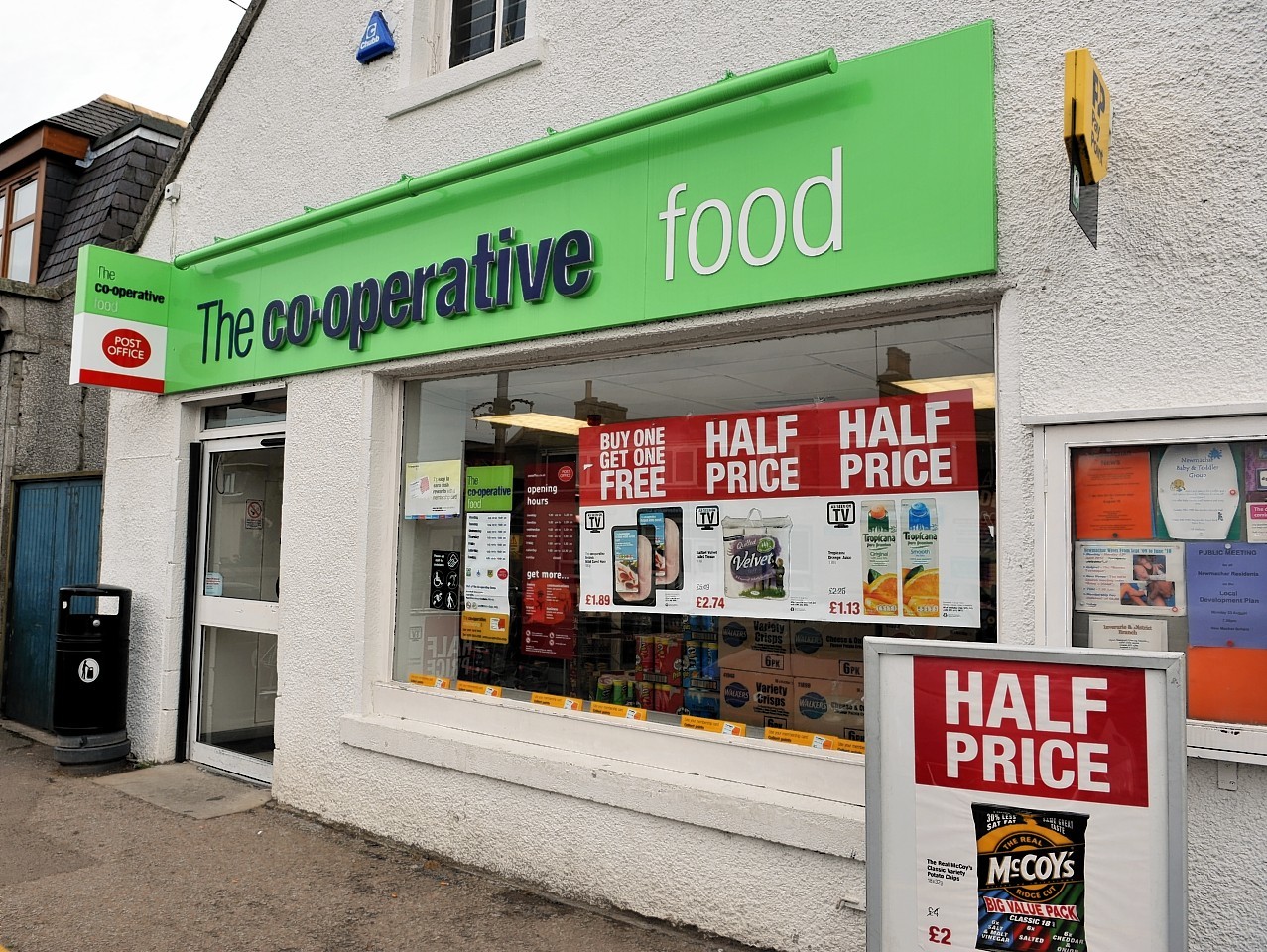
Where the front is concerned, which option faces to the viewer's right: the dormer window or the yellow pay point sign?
the yellow pay point sign

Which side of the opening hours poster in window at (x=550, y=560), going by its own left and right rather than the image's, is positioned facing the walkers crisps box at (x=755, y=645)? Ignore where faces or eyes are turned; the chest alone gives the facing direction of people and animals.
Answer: left

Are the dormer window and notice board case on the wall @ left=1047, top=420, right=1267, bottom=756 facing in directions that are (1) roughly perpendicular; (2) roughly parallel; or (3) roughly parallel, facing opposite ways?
roughly parallel

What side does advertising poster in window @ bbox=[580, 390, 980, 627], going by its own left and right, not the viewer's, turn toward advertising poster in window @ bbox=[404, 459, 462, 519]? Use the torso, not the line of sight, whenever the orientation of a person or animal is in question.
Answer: right

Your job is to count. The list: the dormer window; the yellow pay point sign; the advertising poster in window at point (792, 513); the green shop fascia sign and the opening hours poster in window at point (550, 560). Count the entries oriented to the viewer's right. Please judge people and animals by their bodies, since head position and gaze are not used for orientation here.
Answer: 1

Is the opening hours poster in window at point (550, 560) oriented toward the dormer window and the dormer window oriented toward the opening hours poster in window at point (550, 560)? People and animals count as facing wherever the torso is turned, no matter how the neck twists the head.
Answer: no

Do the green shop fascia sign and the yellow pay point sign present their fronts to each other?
no

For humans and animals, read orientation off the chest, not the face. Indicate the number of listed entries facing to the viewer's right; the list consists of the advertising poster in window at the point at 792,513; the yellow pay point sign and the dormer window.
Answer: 1

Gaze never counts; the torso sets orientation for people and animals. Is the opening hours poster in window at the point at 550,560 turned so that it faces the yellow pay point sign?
no

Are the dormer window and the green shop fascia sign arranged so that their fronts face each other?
no

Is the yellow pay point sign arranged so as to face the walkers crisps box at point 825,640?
no

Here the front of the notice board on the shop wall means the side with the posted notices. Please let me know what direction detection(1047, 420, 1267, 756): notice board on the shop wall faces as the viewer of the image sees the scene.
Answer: facing the viewer

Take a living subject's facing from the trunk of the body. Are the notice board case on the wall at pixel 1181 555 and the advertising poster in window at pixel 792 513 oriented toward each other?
no

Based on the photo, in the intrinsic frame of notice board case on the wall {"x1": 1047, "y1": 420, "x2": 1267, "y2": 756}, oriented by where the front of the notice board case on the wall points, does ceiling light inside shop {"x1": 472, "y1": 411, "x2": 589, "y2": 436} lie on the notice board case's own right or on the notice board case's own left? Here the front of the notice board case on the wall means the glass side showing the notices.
on the notice board case's own right

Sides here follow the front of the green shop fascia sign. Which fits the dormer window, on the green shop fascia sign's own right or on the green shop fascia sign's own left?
on the green shop fascia sign's own right

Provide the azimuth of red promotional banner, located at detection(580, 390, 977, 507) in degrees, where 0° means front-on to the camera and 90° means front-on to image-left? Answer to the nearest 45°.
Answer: approximately 45°

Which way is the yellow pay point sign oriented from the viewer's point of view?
to the viewer's right

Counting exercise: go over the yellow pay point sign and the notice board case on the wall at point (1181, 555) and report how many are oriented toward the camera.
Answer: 1

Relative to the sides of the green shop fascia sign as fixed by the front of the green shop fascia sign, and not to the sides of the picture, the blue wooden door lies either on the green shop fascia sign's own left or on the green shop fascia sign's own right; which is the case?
on the green shop fascia sign's own right

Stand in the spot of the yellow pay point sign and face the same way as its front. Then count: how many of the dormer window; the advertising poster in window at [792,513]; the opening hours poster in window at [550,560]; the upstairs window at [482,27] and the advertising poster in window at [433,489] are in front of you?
0
